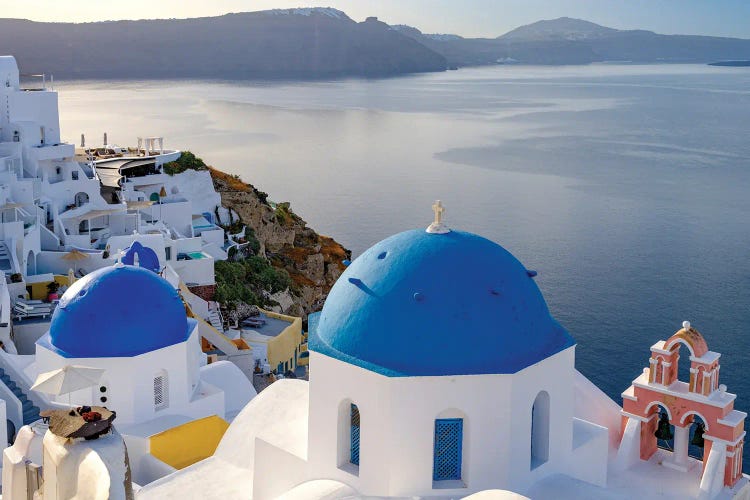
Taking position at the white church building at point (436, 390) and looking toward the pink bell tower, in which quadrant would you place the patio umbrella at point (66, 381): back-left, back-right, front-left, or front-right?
back-left

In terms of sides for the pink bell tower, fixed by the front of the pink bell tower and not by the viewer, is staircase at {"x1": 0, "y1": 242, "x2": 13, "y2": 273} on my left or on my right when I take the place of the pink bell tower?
on my right

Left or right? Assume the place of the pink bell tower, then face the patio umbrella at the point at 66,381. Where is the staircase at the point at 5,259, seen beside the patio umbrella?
right

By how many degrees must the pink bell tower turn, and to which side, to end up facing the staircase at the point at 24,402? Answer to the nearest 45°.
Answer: approximately 45° to its right

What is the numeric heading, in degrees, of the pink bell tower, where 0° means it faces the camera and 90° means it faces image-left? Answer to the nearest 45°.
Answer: approximately 45°

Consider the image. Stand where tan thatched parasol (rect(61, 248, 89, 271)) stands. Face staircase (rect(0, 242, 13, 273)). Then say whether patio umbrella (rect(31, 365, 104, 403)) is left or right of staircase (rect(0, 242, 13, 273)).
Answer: left

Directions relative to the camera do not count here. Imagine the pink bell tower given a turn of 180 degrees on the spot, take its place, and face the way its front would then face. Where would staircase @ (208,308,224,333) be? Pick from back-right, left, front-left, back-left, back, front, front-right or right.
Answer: left

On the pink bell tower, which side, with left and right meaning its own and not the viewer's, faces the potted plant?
right

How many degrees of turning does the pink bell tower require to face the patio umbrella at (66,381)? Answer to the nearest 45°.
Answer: approximately 45° to its right

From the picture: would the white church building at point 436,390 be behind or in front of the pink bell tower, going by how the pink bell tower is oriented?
in front
